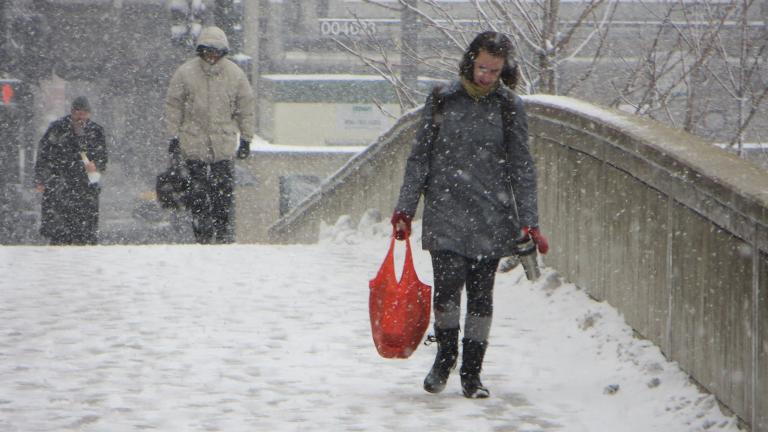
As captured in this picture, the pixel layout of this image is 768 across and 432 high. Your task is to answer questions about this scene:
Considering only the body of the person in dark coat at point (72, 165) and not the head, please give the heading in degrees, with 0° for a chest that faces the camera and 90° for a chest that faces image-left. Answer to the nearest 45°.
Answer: approximately 0°

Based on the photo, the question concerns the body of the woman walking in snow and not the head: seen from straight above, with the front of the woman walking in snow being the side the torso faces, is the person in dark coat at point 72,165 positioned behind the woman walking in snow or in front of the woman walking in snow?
behind

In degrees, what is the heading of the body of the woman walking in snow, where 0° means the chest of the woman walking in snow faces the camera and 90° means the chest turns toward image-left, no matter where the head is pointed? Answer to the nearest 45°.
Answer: approximately 0°

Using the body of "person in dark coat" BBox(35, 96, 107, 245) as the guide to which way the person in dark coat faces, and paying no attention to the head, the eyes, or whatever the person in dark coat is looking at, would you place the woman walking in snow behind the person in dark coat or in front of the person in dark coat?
in front

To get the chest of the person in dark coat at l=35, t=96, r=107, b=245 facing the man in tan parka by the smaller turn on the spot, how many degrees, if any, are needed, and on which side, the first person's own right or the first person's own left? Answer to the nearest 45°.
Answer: approximately 45° to the first person's own left
